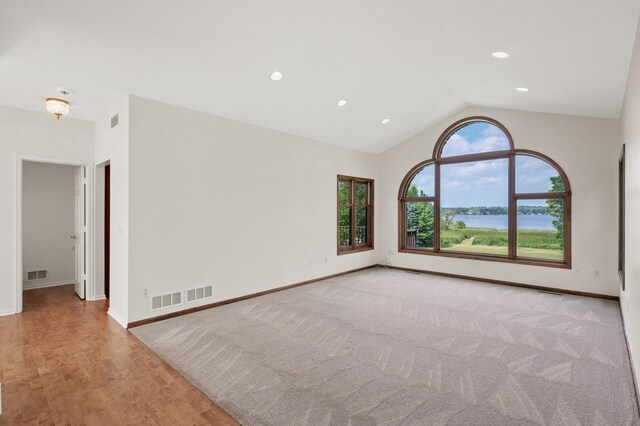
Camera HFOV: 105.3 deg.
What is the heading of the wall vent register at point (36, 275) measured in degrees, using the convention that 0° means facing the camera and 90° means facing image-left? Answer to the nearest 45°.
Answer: approximately 0°
